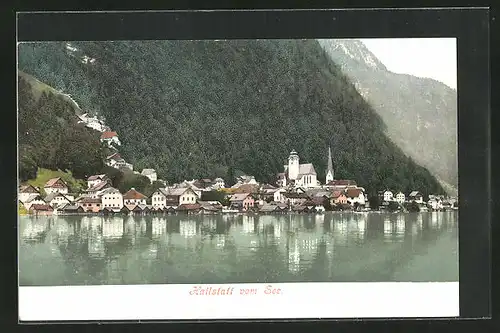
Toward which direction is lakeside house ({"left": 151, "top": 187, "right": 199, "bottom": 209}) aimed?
toward the camera

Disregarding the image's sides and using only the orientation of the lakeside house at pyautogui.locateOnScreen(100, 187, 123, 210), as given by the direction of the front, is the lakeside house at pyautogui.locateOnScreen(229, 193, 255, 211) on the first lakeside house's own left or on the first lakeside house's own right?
on the first lakeside house's own left

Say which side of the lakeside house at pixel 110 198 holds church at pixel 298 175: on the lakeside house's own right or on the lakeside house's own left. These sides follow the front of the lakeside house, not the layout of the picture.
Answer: on the lakeside house's own left
